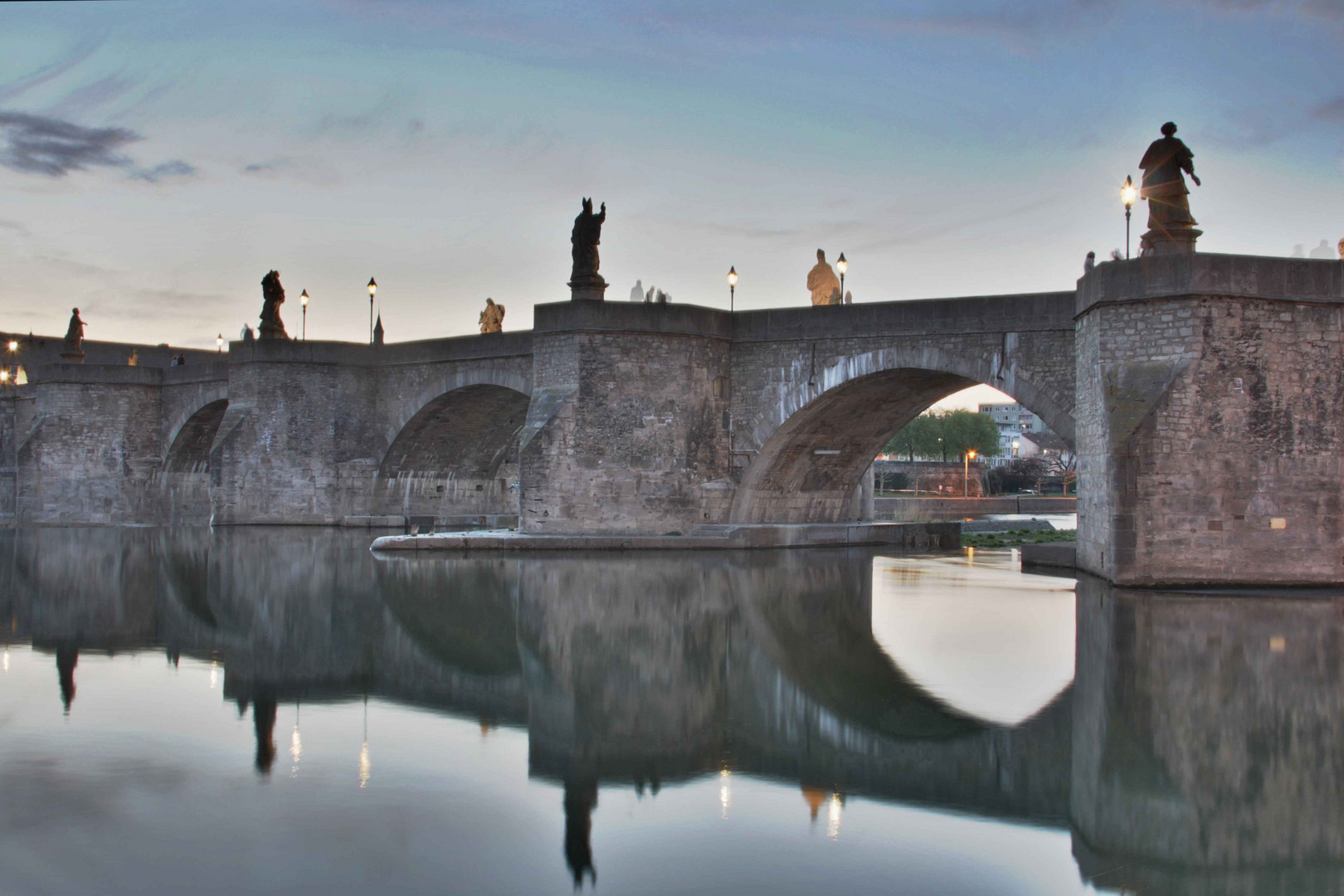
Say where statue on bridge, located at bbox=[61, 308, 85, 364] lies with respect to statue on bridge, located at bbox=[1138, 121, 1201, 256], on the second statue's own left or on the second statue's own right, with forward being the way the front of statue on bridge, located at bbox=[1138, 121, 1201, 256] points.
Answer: on the second statue's own left

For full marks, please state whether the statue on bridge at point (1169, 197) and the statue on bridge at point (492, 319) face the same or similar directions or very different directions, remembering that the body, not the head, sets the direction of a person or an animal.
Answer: very different directions

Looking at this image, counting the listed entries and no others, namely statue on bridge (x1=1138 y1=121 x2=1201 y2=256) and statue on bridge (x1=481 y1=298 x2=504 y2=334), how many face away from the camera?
1

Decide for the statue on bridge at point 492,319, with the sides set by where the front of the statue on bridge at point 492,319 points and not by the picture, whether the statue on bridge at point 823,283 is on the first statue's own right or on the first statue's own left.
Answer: on the first statue's own left

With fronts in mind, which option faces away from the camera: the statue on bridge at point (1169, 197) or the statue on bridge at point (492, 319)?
the statue on bridge at point (1169, 197)

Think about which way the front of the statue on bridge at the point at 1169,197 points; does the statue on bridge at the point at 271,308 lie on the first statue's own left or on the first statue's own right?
on the first statue's own left

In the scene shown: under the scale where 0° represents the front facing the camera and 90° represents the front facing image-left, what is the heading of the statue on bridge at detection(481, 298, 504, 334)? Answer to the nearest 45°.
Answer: approximately 45°

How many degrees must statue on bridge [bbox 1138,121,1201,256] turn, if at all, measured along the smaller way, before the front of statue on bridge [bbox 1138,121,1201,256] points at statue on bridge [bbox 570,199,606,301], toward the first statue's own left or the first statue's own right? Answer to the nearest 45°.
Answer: approximately 90° to the first statue's own left

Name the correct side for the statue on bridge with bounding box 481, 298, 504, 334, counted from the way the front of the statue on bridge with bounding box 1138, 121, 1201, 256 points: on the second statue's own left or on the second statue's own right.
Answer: on the second statue's own left

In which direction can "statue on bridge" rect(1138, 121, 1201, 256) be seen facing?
away from the camera

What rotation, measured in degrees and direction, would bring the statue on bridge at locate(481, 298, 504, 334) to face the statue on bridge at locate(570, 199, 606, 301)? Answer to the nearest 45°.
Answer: approximately 45° to its left
